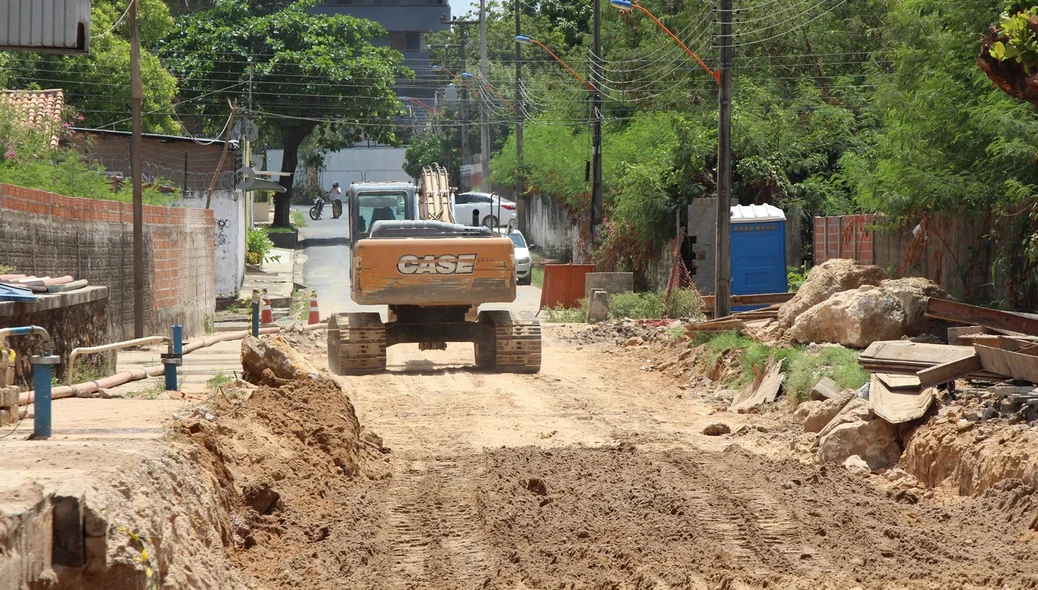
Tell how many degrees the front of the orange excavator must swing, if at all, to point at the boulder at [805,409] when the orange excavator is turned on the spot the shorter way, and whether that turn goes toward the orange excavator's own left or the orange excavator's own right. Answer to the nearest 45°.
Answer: approximately 135° to the orange excavator's own right

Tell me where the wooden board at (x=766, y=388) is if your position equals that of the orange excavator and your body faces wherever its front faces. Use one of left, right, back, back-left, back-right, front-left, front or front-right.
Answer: back-right

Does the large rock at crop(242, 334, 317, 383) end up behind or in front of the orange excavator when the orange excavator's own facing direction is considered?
behind

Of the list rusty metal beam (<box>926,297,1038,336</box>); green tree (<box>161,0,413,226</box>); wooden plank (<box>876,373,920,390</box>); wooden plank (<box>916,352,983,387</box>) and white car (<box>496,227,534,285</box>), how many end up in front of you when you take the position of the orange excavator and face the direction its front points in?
2

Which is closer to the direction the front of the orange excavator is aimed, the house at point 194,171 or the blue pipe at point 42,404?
the house

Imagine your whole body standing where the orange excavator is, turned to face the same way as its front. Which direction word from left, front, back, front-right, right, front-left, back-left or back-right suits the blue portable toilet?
front-right

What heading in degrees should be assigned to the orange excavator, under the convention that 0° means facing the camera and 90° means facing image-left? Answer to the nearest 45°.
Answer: approximately 180°

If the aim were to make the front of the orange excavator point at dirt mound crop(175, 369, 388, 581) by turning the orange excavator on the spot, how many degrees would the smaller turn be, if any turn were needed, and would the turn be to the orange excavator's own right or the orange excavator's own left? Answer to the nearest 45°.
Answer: approximately 180°

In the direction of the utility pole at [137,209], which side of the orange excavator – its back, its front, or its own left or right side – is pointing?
left

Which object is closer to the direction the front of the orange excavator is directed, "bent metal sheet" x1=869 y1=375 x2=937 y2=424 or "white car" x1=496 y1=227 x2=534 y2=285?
the white car

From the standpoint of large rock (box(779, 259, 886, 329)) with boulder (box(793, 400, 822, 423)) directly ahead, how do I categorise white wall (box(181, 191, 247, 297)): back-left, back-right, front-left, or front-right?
back-right

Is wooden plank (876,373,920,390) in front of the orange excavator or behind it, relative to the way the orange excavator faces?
behind

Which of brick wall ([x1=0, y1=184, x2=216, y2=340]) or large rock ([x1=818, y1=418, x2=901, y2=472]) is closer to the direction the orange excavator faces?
the brick wall

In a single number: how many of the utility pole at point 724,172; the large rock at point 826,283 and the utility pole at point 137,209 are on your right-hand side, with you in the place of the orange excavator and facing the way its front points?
2

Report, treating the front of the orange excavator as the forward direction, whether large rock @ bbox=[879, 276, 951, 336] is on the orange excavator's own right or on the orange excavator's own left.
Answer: on the orange excavator's own right

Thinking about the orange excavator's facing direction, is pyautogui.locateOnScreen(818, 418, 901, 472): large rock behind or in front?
behind

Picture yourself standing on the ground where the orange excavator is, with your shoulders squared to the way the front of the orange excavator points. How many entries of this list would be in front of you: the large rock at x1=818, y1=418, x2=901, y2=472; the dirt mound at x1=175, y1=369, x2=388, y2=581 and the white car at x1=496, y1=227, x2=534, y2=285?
1

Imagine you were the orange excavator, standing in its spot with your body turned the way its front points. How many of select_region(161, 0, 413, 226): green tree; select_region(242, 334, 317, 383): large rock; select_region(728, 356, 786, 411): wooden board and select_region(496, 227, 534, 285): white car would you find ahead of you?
2
